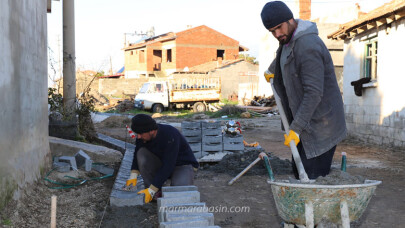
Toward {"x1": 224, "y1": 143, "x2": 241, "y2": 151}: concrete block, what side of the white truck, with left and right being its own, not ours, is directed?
left

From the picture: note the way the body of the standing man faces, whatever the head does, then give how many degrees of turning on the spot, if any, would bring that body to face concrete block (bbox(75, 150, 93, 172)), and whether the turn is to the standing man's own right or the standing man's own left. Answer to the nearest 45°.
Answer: approximately 90° to the standing man's own right

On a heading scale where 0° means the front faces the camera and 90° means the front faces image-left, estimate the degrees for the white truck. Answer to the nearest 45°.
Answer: approximately 90°

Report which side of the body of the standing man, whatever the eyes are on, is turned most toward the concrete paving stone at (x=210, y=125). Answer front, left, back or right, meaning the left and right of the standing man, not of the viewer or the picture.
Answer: right

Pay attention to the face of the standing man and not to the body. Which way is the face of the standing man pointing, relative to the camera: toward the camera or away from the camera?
toward the camera

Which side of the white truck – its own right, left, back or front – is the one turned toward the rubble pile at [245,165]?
left

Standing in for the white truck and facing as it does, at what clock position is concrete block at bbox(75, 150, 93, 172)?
The concrete block is roughly at 9 o'clock from the white truck.

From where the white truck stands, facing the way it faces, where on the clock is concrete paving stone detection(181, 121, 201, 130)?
The concrete paving stone is roughly at 9 o'clock from the white truck.

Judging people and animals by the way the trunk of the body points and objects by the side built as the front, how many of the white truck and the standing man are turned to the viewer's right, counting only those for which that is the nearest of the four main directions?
0

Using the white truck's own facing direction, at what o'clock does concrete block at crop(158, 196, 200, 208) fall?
The concrete block is roughly at 9 o'clock from the white truck.

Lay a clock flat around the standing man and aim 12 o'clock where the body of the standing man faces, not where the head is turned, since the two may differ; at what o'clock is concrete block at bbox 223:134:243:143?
The concrete block is roughly at 4 o'clock from the standing man.

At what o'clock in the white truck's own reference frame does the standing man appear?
The standing man is roughly at 9 o'clock from the white truck.

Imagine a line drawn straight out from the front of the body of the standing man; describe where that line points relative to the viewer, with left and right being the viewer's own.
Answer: facing the viewer and to the left of the viewer
